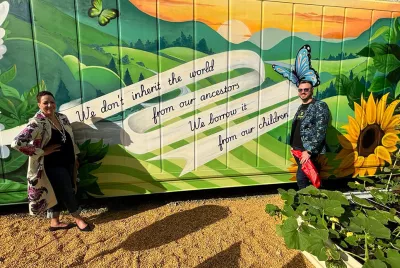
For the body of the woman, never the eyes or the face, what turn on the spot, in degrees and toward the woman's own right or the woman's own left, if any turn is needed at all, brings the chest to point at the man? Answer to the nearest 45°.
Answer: approximately 45° to the woman's own left

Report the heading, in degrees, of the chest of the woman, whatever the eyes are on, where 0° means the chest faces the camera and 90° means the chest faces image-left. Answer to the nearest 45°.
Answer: approximately 315°
